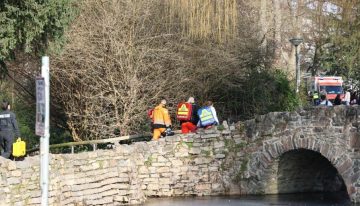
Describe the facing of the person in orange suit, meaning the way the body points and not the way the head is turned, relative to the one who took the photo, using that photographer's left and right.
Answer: facing away from the viewer and to the right of the viewer

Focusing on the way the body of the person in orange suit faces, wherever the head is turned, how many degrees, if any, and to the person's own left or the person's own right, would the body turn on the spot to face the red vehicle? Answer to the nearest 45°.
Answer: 0° — they already face it

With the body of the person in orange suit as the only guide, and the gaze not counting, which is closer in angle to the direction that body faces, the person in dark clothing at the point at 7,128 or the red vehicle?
the red vehicle

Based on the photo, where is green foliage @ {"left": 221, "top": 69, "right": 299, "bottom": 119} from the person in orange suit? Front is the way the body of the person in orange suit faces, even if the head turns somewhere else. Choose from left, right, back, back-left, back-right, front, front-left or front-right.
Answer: front

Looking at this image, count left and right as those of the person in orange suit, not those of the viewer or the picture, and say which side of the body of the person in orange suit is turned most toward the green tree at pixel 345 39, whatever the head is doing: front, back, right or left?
front
